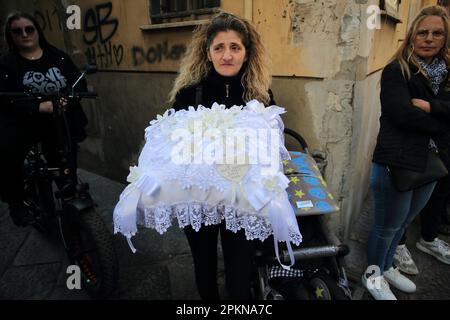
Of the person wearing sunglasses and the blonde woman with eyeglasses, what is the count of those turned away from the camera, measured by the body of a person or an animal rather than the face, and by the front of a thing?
0

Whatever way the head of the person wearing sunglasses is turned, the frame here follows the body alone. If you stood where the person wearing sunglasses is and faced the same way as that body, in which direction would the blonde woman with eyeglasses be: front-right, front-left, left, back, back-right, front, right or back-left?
front-left

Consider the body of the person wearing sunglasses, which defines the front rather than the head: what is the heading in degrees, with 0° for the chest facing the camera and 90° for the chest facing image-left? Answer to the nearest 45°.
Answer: approximately 0°

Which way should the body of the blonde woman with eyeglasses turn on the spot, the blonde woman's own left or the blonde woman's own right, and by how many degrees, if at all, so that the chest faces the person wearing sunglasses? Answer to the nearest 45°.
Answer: approximately 135° to the blonde woman's own right

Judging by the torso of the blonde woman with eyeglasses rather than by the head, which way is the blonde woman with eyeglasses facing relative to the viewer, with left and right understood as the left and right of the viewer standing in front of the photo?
facing the viewer and to the right of the viewer
